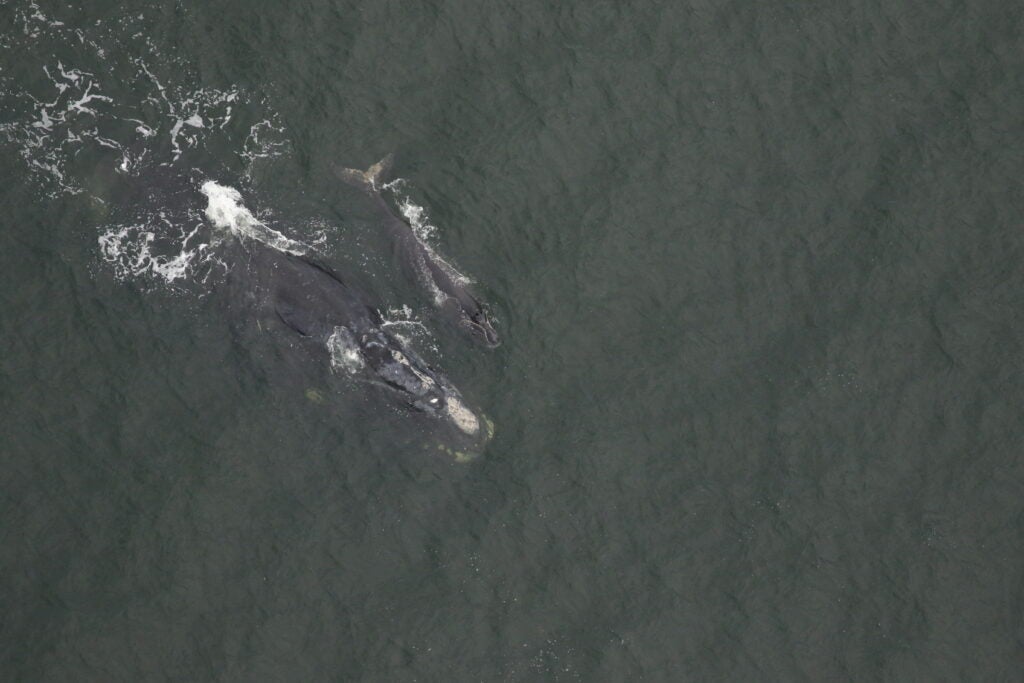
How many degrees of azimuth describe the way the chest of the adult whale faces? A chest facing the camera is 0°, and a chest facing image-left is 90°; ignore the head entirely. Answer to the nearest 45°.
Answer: approximately 315°

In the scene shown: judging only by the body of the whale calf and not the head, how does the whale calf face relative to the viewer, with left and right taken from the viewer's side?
facing the viewer and to the right of the viewer

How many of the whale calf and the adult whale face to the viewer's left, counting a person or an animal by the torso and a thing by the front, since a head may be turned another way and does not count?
0

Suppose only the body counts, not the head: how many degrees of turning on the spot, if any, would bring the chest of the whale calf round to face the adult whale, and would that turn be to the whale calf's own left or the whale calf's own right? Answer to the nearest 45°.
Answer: approximately 135° to the whale calf's own right

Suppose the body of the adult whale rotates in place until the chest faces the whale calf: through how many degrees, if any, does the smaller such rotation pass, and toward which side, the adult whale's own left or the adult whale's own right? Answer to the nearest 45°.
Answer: approximately 45° to the adult whale's own left

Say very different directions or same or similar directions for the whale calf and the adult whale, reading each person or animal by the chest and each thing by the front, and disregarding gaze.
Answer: same or similar directions
